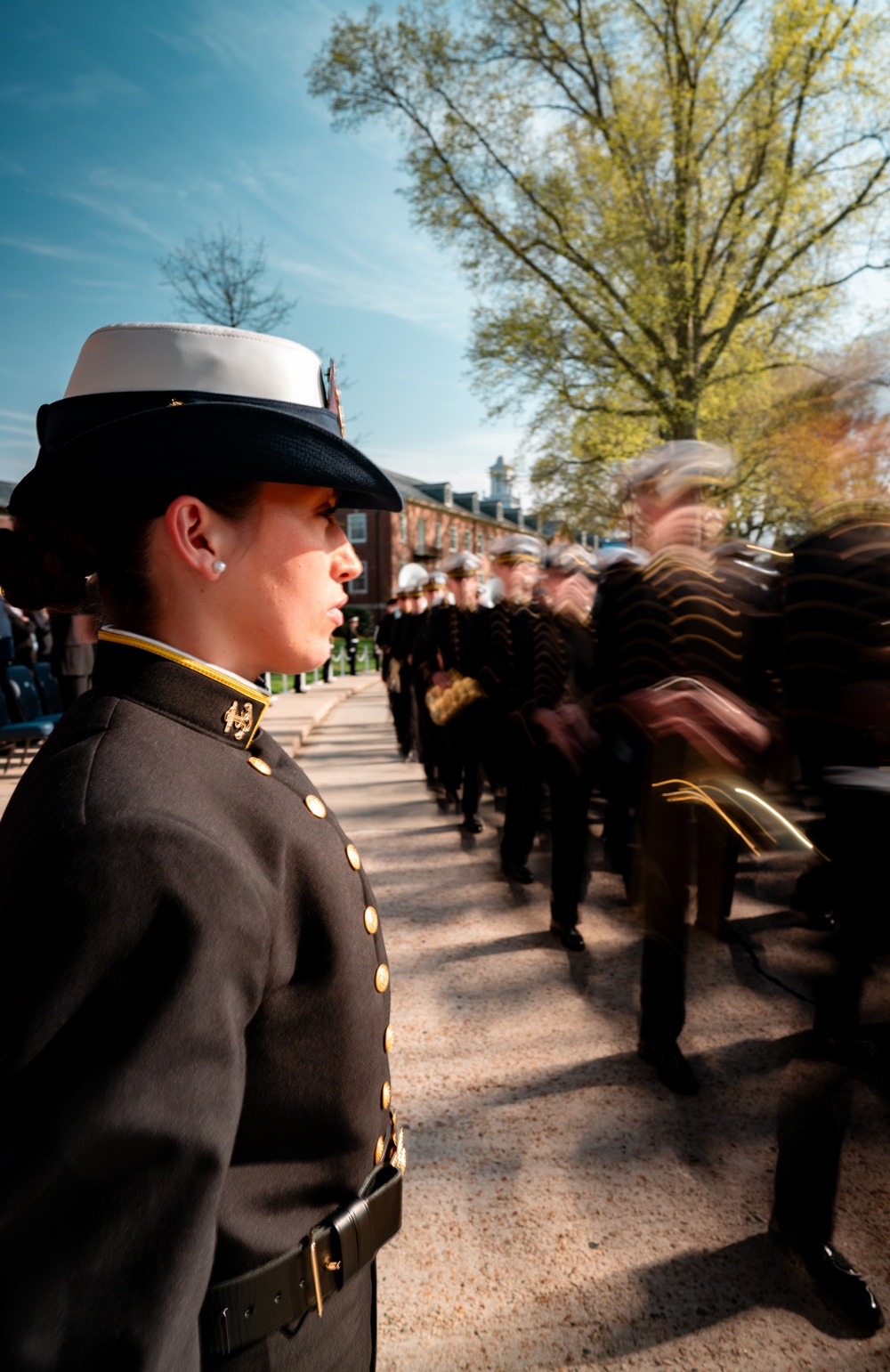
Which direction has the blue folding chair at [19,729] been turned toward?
to the viewer's right

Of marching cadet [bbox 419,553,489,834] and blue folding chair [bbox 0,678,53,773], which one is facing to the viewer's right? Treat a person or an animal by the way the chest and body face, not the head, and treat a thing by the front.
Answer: the blue folding chair

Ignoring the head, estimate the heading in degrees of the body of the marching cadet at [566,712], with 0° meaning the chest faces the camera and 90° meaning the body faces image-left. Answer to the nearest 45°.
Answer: approximately 315°

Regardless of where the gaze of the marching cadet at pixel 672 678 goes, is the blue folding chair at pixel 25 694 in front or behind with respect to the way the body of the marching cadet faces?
behind

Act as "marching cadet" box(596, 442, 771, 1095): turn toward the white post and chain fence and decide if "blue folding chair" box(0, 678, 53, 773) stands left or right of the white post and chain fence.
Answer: left

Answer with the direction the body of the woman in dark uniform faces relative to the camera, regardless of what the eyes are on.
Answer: to the viewer's right

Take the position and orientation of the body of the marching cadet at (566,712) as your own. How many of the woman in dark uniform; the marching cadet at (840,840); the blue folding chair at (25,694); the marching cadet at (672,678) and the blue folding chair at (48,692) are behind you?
2

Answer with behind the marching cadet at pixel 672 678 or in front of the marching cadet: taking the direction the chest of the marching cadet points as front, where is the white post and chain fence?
behind

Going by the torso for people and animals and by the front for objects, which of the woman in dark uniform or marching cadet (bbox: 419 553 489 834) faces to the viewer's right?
the woman in dark uniform

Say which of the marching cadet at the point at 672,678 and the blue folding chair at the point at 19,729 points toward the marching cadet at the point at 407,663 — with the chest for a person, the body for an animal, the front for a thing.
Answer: the blue folding chair

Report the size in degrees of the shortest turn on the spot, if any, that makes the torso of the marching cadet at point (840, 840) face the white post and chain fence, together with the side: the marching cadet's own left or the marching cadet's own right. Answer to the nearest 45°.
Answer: approximately 180°

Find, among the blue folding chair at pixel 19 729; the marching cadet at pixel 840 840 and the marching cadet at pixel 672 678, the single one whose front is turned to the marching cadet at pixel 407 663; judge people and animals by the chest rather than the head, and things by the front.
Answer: the blue folding chair

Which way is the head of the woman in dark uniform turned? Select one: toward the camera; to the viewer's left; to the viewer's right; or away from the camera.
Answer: to the viewer's right
